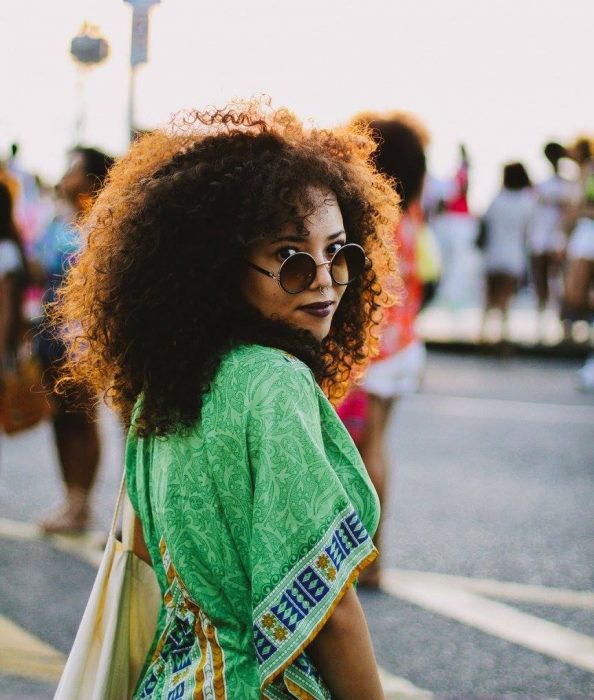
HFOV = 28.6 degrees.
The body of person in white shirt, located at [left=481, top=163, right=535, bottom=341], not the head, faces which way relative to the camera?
away from the camera

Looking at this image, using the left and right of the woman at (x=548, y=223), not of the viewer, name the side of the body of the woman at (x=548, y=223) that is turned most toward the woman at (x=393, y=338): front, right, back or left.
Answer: back

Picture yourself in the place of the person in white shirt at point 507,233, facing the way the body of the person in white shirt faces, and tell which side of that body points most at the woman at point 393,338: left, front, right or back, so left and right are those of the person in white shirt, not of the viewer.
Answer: back

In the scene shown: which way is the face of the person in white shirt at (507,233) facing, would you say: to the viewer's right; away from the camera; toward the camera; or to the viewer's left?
away from the camera

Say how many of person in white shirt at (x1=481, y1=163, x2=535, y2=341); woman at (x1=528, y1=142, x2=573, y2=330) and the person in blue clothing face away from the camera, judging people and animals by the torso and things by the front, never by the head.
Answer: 2

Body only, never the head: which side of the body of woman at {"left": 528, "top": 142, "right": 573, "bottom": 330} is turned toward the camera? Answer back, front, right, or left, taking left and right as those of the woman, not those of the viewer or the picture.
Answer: back

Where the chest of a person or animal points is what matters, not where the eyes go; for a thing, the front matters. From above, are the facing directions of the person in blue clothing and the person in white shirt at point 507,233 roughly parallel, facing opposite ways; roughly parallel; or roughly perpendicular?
roughly perpendicular

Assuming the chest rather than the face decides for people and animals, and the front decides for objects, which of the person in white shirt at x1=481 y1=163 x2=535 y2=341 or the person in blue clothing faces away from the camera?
the person in white shirt

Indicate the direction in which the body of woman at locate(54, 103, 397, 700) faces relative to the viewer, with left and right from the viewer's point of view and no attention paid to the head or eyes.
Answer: facing away from the viewer and to the right of the viewer
